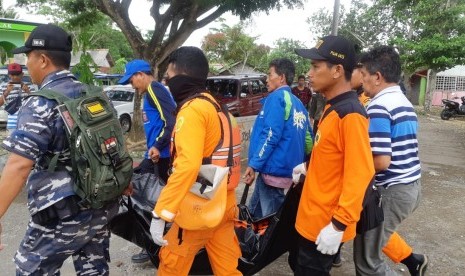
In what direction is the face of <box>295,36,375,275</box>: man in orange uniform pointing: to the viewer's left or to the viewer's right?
to the viewer's left

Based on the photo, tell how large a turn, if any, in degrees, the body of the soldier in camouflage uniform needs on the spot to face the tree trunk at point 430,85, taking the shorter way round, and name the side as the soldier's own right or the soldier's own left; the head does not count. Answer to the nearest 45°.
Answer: approximately 135° to the soldier's own right

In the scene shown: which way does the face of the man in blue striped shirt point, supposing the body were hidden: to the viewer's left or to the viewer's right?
to the viewer's left

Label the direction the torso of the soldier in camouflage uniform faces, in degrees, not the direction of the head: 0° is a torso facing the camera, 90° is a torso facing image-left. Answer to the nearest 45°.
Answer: approximately 90°

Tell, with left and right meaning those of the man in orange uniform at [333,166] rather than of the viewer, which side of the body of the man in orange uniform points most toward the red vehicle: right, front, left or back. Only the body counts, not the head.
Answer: right

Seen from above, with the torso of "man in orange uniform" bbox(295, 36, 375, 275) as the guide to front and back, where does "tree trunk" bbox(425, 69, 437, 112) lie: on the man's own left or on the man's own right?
on the man's own right

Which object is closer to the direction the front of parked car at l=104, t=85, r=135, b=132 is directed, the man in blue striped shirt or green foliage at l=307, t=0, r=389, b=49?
the man in blue striped shirt
